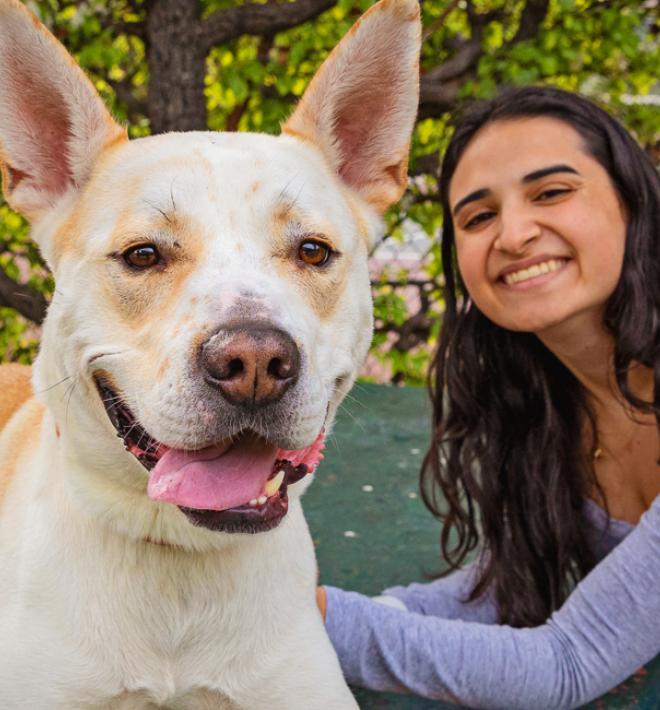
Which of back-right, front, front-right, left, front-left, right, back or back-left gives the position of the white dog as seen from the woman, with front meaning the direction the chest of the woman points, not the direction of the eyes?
front

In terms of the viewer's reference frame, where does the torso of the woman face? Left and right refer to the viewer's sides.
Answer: facing the viewer and to the left of the viewer
